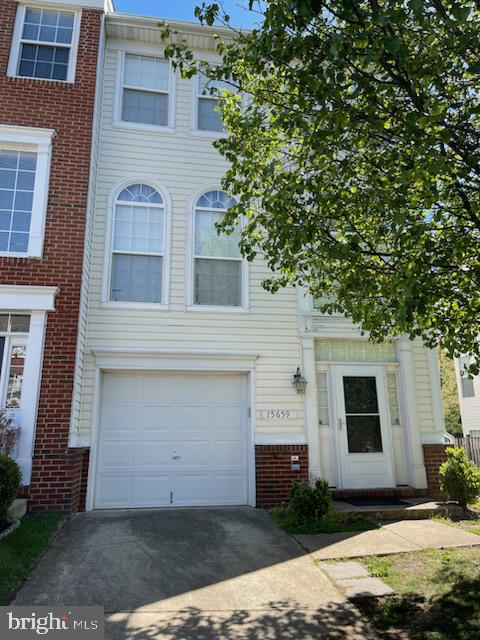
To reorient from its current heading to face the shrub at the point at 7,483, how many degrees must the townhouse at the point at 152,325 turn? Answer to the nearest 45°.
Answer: approximately 45° to its right

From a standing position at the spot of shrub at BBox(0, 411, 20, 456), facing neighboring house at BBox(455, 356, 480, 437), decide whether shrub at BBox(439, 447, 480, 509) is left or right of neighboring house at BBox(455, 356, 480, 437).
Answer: right

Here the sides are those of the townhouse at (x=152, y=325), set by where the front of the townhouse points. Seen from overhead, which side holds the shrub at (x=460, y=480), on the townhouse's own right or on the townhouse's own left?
on the townhouse's own left

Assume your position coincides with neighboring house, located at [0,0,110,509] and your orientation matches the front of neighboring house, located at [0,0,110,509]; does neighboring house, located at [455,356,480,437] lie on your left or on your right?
on your left

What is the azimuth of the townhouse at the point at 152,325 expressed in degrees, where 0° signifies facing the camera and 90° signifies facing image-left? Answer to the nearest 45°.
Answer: approximately 0°

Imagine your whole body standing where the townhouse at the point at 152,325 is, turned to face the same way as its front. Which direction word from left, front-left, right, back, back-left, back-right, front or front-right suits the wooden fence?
back-left

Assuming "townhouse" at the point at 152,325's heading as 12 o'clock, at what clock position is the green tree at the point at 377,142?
The green tree is roughly at 11 o'clock from the townhouse.

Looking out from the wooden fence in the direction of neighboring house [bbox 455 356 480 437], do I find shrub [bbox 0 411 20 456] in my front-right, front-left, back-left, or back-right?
back-left

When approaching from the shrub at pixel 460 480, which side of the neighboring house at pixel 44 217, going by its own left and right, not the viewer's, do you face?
left

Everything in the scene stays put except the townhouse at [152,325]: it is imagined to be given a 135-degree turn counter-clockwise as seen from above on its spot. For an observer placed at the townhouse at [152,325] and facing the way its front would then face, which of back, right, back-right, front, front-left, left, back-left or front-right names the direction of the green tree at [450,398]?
front

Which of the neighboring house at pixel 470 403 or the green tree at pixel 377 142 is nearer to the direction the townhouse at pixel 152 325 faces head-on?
the green tree
